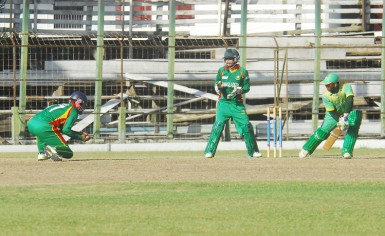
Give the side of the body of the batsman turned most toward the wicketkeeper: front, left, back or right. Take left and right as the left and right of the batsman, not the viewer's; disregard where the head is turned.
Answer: right

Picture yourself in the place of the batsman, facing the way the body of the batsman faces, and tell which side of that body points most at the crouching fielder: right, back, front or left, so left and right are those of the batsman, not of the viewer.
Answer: right

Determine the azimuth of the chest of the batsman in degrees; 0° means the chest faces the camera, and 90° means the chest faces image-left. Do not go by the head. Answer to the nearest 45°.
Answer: approximately 0°
